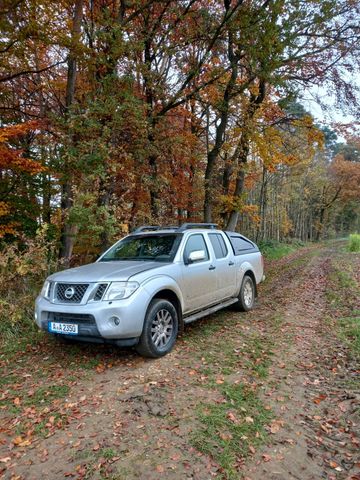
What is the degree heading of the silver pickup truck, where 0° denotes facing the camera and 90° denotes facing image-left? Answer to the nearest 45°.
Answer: approximately 45°

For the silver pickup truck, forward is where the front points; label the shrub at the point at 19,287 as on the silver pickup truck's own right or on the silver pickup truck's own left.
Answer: on the silver pickup truck's own right
